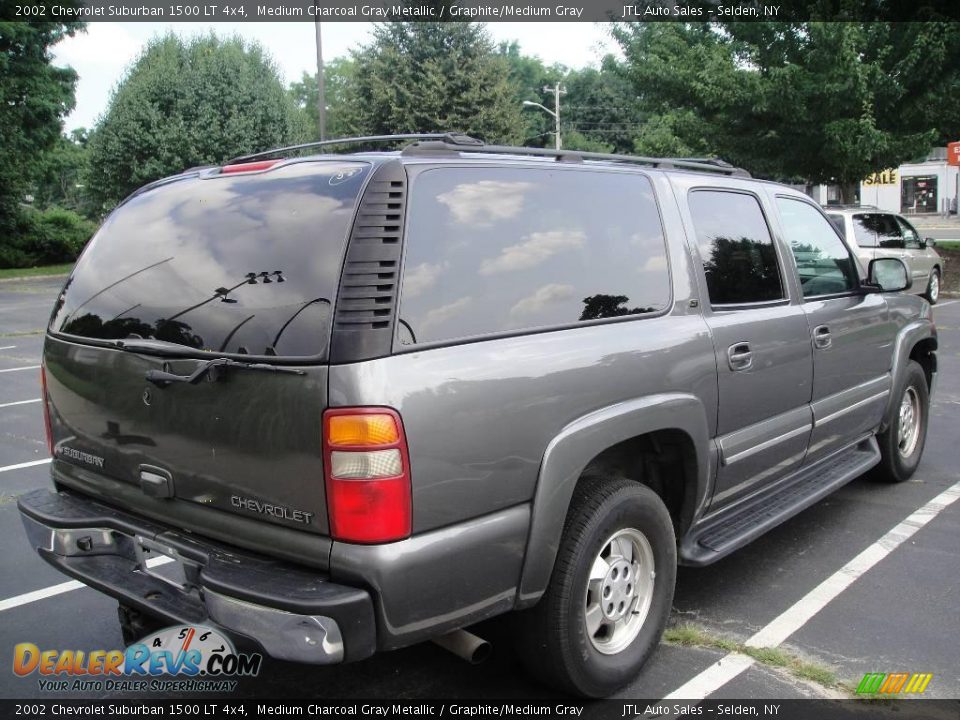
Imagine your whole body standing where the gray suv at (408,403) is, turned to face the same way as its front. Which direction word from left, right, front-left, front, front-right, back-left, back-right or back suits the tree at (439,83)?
front-left

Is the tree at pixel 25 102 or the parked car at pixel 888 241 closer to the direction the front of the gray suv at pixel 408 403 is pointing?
the parked car

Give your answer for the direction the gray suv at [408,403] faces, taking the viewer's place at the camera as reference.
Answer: facing away from the viewer and to the right of the viewer

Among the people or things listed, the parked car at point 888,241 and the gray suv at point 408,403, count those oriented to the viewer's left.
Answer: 0

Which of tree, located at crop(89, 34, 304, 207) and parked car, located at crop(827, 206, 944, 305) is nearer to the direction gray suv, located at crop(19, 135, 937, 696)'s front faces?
the parked car

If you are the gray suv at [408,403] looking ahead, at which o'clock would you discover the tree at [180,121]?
The tree is roughly at 10 o'clock from the gray suv.

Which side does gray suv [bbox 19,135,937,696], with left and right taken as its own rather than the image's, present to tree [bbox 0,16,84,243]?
left

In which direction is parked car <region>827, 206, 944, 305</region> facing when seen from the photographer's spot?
facing away from the viewer and to the right of the viewer
